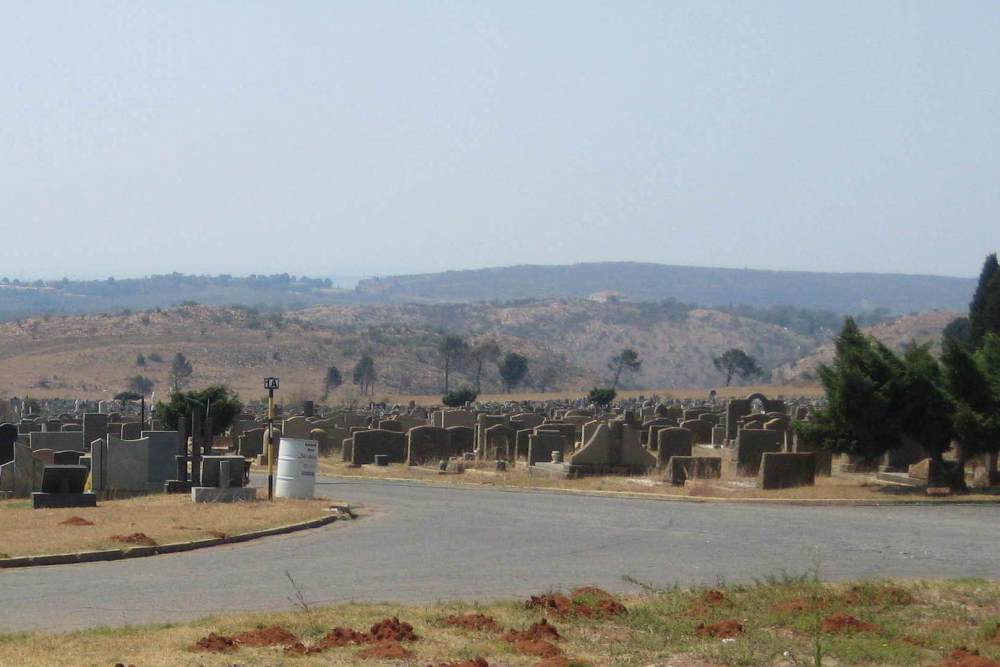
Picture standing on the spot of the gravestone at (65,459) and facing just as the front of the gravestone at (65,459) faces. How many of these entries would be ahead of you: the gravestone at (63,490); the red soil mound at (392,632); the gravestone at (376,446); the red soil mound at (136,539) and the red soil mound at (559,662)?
4

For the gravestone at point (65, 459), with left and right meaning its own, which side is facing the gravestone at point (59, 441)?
back

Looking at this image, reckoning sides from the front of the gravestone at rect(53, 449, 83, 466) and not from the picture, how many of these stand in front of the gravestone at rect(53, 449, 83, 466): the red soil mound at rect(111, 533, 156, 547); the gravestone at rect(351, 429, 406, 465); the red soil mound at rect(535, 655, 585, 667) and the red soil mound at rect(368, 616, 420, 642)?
3

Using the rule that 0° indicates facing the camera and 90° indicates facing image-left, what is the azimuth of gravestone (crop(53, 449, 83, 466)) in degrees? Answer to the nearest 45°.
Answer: approximately 0°

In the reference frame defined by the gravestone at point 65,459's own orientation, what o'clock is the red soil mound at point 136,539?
The red soil mound is roughly at 12 o'clock from the gravestone.

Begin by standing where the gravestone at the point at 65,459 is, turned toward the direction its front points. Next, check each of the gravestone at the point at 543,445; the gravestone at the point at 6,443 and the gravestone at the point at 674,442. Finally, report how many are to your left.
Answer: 2

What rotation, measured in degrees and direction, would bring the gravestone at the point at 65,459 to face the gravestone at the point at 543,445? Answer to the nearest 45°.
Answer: approximately 90° to its left

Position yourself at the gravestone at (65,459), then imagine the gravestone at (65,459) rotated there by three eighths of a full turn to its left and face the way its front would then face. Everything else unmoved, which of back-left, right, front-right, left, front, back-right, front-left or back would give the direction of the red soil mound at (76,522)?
back-right

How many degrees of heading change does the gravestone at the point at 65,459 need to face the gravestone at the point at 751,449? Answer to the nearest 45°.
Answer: approximately 90° to its left

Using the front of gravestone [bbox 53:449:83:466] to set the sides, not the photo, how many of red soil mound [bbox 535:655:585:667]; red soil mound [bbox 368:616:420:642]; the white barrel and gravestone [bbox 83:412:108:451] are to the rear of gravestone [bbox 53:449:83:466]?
1

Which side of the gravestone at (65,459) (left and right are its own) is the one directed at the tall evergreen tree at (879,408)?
left

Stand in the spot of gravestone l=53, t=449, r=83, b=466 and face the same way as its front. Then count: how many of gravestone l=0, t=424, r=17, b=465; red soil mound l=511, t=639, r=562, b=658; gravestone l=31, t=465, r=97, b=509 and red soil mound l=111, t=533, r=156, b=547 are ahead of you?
3

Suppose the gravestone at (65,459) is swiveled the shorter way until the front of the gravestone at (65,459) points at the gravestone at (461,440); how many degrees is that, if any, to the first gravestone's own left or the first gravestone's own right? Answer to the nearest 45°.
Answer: approximately 135° to the first gravestone's own left

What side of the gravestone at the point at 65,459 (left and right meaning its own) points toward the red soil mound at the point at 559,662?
front

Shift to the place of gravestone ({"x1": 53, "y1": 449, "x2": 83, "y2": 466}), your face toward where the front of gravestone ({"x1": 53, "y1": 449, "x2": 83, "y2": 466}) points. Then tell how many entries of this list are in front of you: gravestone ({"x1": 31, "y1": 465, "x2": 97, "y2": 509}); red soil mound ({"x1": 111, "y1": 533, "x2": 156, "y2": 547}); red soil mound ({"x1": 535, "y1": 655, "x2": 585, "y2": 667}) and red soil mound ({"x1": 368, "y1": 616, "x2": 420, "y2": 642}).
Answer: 4

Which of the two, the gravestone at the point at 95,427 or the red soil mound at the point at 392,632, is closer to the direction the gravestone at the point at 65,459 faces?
the red soil mound

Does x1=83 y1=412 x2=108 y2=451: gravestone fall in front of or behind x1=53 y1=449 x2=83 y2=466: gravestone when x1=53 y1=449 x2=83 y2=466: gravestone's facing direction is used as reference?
behind

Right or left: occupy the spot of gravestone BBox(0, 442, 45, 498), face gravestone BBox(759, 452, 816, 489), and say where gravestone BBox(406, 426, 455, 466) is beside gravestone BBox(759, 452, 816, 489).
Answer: left
